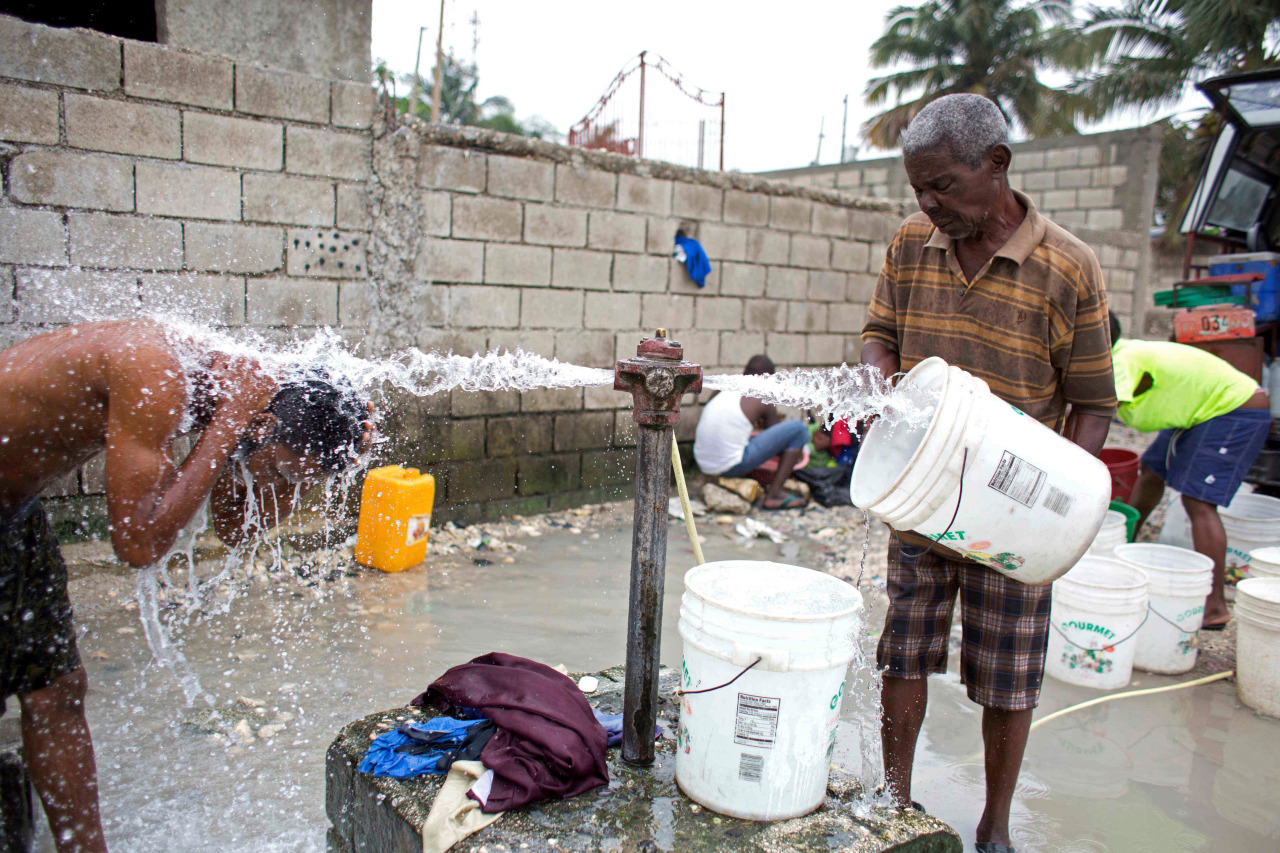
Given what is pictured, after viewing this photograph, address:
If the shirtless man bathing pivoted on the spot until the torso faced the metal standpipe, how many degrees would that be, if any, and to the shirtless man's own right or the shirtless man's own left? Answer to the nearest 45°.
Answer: approximately 45° to the shirtless man's own right

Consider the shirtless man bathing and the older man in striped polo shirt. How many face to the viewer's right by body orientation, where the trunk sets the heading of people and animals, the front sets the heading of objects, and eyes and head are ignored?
1

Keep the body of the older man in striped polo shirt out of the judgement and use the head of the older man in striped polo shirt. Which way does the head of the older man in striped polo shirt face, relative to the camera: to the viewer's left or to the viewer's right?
to the viewer's left

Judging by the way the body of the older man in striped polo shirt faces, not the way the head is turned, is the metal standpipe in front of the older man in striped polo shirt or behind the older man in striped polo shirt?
in front

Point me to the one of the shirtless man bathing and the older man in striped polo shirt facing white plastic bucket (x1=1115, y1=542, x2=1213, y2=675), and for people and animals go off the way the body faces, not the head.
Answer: the shirtless man bathing

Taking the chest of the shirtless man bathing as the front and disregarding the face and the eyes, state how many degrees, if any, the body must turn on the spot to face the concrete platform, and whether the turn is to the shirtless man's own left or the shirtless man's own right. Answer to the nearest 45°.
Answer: approximately 45° to the shirtless man's own right

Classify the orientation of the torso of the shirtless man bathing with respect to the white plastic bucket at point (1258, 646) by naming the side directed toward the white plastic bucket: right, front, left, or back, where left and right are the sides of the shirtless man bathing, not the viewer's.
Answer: front

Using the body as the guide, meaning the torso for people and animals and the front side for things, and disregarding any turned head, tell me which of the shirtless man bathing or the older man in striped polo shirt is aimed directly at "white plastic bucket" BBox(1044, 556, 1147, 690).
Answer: the shirtless man bathing

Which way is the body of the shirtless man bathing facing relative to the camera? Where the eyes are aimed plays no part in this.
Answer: to the viewer's right

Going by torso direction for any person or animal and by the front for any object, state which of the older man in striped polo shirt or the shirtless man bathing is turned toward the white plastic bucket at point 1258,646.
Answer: the shirtless man bathing

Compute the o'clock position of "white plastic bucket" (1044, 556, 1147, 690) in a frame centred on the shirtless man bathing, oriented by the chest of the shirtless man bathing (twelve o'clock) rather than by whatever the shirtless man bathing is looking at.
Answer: The white plastic bucket is roughly at 12 o'clock from the shirtless man bathing.

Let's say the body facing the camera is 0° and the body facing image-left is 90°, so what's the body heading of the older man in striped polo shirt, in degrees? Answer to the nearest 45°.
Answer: approximately 45°
